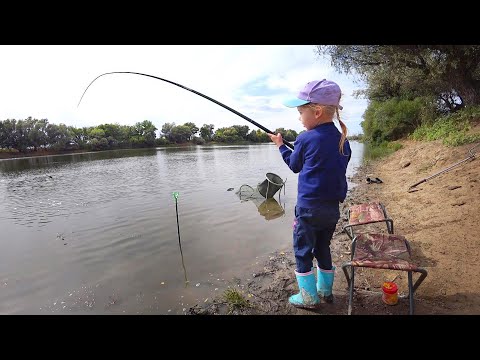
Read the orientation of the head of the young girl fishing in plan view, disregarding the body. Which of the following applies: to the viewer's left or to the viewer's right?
to the viewer's left
